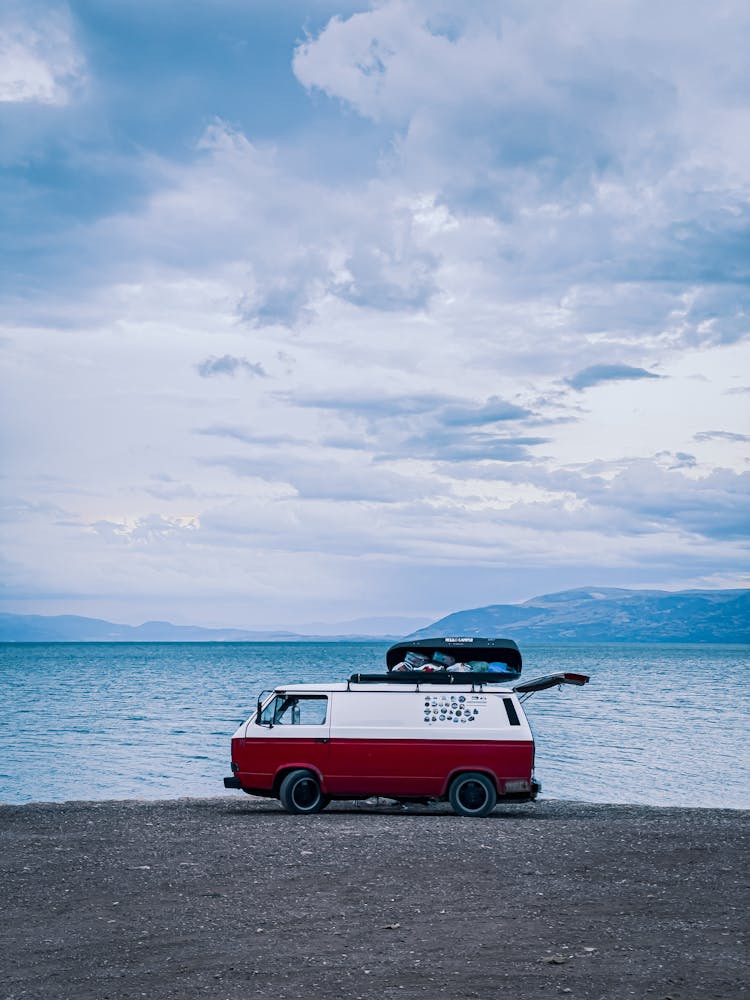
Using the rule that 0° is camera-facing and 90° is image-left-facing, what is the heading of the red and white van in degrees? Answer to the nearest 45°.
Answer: approximately 90°
